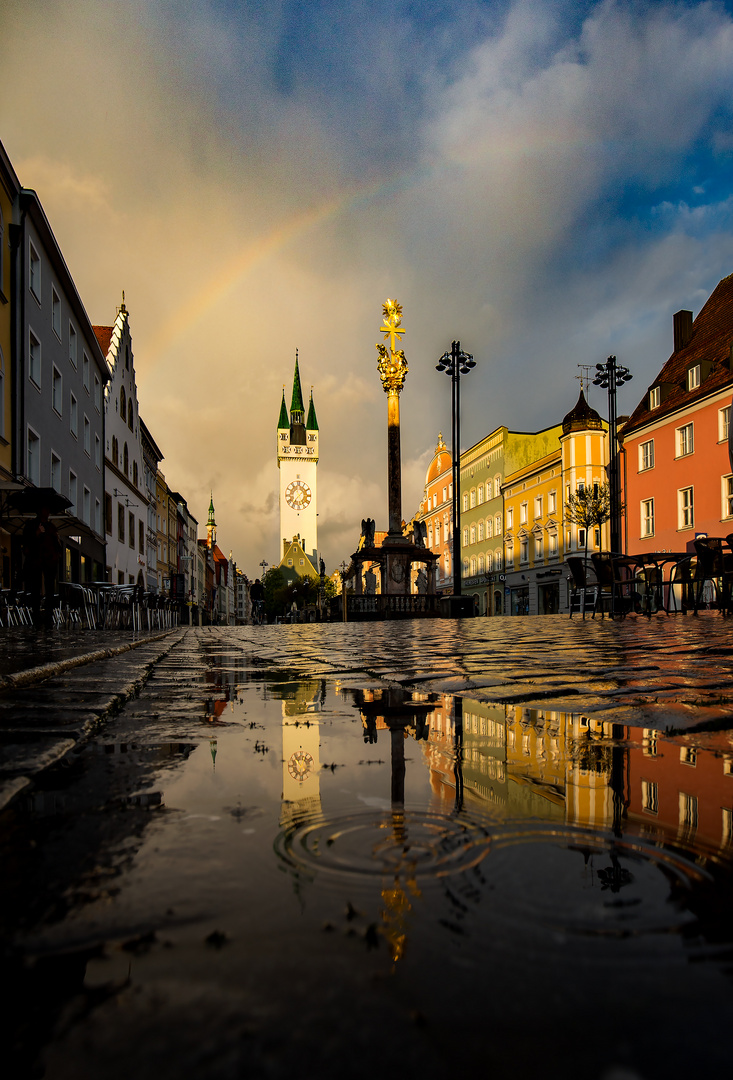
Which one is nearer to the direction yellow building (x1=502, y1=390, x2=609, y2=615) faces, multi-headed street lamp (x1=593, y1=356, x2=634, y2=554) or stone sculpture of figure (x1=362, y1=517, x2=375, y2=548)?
the stone sculpture of figure

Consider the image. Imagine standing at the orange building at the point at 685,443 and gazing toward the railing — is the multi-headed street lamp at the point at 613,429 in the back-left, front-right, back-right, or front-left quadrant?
front-left

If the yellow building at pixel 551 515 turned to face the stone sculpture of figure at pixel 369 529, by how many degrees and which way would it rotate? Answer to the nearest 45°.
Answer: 0° — it already faces it

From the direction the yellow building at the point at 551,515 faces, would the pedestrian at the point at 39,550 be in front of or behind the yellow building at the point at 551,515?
in front

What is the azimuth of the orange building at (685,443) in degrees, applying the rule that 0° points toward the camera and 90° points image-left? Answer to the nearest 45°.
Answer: approximately 45°

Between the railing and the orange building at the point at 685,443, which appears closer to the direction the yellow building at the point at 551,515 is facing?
the railing

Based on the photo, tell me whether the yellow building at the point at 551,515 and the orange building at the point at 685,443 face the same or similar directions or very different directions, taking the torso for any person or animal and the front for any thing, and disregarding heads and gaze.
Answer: same or similar directions

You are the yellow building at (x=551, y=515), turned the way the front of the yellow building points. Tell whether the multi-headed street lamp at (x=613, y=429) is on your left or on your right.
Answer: on your left

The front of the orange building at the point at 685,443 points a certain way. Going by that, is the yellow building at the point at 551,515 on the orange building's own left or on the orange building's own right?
on the orange building's own right

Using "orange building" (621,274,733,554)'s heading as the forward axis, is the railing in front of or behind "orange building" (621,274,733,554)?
in front

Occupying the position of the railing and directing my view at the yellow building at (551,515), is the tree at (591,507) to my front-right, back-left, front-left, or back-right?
front-right

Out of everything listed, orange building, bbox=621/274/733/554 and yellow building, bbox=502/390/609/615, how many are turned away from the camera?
0

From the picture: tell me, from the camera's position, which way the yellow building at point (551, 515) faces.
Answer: facing the viewer and to the left of the viewer
